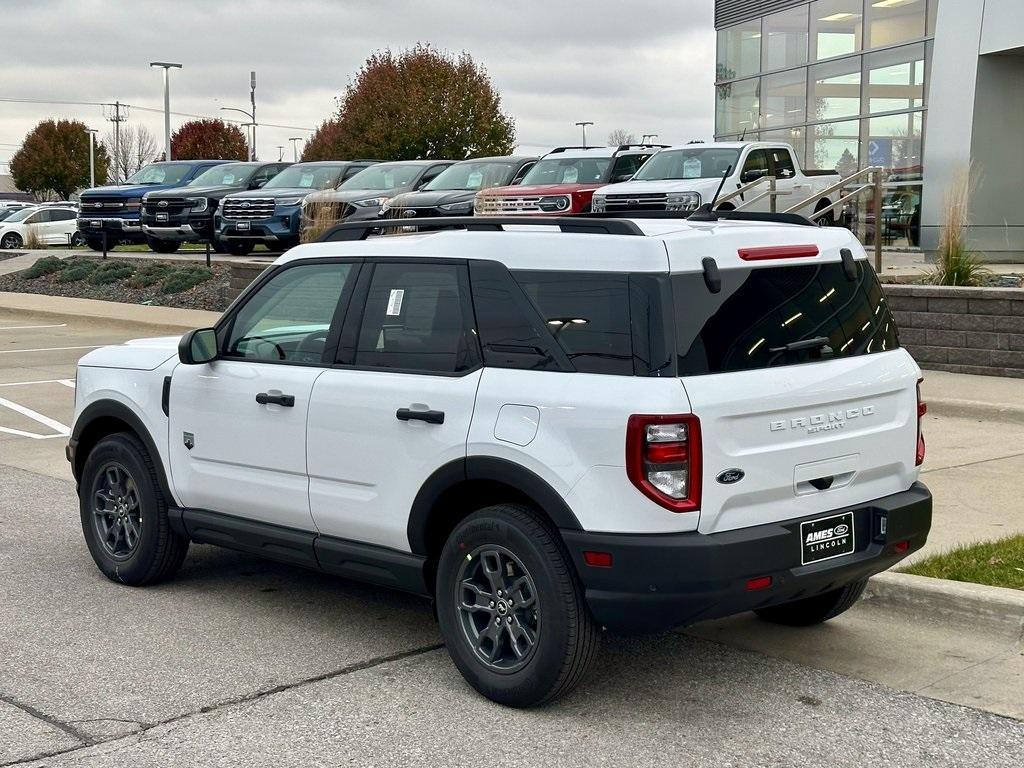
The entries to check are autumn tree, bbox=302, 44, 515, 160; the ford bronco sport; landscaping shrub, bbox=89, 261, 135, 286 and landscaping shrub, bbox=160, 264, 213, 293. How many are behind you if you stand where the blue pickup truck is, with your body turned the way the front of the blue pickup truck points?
1

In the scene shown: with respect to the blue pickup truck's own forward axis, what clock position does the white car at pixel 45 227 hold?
The white car is roughly at 4 o'clock from the blue pickup truck.

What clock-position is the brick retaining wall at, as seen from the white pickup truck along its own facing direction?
The brick retaining wall is roughly at 10 o'clock from the white pickup truck.

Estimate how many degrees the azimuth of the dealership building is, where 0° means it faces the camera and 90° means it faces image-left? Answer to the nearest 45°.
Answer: approximately 45°

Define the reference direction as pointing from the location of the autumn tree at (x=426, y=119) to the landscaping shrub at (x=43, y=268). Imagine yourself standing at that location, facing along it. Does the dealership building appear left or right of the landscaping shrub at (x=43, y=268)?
left

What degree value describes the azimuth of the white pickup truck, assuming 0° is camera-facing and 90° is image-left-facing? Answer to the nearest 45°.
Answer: approximately 45°

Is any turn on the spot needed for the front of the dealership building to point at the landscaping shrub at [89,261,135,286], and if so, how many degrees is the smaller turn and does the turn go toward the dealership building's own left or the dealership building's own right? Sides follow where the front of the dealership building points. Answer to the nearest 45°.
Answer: approximately 45° to the dealership building's own right

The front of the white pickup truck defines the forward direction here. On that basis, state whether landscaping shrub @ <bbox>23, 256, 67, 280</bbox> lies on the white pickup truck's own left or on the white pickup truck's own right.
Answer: on the white pickup truck's own right

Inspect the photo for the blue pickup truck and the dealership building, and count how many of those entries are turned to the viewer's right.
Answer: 0

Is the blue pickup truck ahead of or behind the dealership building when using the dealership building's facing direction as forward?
ahead

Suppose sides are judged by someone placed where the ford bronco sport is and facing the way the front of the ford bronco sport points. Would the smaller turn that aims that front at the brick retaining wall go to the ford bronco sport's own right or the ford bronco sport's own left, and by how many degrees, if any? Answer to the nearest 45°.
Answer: approximately 90° to the ford bronco sport's own right

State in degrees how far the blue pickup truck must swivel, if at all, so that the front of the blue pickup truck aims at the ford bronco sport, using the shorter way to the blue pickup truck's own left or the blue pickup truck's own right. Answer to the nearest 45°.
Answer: approximately 45° to the blue pickup truck's own left

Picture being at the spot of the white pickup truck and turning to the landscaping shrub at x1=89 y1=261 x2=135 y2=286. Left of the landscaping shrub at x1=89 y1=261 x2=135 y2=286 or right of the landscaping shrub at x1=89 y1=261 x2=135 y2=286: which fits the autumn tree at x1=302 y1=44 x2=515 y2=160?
right

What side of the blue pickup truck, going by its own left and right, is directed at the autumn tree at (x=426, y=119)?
back
